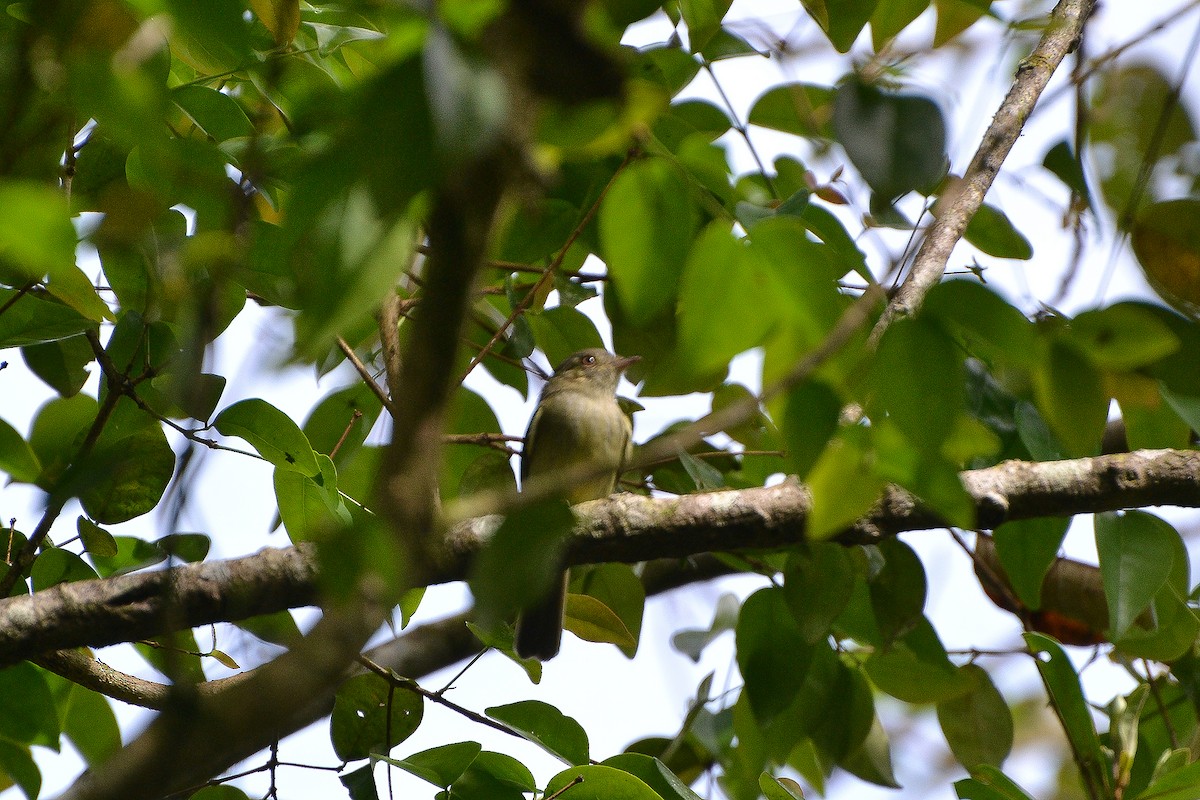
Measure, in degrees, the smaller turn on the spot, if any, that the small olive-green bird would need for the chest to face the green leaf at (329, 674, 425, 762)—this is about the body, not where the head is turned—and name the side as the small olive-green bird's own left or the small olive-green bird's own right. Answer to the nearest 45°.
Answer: approximately 45° to the small olive-green bird's own right

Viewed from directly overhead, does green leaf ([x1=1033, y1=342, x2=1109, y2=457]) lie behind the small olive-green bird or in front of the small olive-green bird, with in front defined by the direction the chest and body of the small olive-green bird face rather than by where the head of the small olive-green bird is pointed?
in front

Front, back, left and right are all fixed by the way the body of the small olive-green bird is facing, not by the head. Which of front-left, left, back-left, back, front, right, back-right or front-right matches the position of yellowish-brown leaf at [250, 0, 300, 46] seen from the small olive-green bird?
front-right

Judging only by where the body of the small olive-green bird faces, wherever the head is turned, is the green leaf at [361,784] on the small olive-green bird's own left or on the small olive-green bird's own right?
on the small olive-green bird's own right

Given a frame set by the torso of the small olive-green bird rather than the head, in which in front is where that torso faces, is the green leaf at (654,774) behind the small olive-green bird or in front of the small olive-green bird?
in front

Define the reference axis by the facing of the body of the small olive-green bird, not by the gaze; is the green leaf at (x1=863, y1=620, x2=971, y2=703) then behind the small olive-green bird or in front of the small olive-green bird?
in front

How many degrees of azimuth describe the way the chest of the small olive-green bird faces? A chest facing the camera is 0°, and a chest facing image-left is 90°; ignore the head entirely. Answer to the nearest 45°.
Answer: approximately 315°
